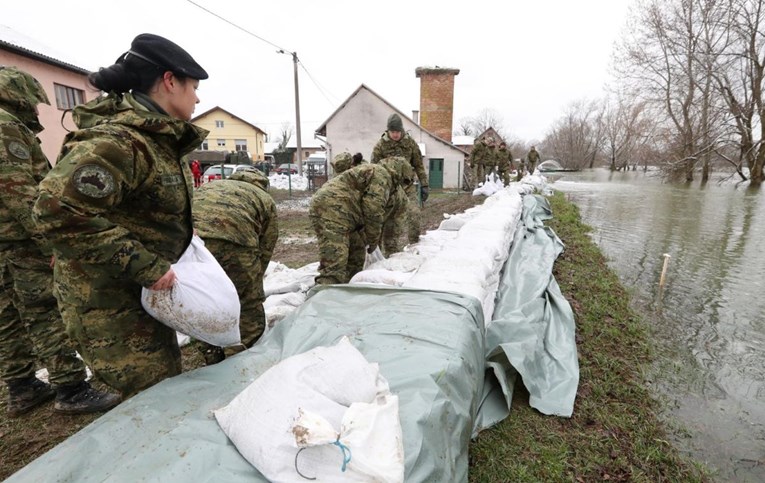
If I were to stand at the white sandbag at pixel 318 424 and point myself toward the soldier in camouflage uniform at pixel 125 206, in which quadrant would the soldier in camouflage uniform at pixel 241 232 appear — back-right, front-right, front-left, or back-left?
front-right

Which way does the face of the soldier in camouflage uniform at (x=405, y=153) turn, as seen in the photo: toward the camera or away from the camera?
toward the camera

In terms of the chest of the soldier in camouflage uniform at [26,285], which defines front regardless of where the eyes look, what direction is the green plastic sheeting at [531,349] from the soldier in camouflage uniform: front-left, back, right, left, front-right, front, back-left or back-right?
front-right

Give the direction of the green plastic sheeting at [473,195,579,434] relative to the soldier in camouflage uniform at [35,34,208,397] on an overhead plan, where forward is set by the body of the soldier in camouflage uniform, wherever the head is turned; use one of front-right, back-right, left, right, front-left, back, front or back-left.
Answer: front

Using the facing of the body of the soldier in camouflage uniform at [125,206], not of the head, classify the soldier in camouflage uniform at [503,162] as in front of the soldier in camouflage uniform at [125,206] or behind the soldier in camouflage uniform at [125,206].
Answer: in front

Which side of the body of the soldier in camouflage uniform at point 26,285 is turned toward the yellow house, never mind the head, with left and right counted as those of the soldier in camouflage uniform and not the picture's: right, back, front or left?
left

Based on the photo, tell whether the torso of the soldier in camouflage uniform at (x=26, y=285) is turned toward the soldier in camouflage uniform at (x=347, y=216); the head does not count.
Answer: yes

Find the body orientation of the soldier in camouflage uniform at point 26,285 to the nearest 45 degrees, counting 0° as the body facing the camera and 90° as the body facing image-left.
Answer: approximately 270°

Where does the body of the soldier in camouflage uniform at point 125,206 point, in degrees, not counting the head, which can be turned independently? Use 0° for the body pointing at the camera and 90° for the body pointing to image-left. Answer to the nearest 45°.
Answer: approximately 270°

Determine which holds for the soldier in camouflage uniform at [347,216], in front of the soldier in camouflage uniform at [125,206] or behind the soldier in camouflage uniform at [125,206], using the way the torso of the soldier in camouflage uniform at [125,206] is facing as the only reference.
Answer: in front

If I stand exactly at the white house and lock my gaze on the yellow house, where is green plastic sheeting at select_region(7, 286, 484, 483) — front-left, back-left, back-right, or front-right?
back-left

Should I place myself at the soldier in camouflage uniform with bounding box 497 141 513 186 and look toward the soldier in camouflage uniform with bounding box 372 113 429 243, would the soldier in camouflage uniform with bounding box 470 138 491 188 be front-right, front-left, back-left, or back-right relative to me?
front-right

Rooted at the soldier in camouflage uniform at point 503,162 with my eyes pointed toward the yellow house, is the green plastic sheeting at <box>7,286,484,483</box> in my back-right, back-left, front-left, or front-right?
back-left

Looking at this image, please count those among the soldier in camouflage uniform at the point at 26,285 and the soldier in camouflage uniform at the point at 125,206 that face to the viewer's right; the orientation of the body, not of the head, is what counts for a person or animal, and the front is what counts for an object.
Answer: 2

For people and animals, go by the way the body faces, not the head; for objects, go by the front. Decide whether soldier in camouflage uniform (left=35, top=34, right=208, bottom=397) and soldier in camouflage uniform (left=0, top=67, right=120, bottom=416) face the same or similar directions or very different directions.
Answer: same or similar directions

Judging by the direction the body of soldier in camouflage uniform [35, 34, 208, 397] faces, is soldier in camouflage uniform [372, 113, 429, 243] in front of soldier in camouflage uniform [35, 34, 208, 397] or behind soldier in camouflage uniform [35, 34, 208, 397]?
in front

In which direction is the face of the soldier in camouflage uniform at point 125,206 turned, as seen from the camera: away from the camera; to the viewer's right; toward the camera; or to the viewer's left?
to the viewer's right

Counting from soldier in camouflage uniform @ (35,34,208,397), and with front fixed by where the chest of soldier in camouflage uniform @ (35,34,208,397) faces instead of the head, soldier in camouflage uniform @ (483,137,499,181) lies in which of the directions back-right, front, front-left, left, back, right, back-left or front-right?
front-left
